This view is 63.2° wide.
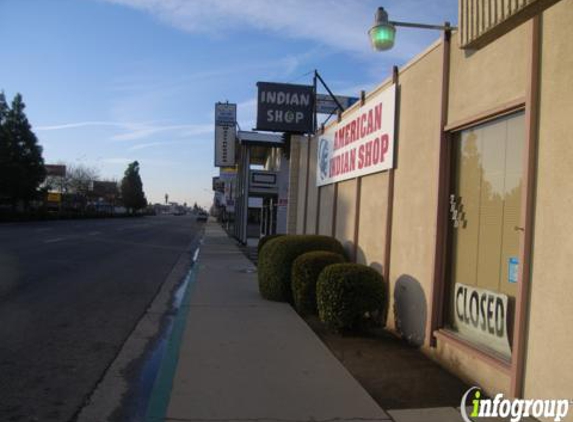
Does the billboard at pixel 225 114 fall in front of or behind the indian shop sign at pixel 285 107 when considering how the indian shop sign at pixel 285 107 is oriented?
behind

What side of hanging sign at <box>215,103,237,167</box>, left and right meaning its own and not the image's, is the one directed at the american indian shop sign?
front

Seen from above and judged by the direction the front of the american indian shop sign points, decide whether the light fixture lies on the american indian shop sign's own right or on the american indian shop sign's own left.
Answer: on the american indian shop sign's own left

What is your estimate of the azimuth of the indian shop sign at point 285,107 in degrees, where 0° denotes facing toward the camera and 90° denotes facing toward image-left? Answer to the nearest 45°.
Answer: approximately 0°

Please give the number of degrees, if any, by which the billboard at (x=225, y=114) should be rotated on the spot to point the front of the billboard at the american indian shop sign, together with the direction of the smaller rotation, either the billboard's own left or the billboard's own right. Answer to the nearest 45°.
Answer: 0° — it already faces it

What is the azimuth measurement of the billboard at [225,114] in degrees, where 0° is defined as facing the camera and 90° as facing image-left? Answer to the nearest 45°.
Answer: approximately 0°

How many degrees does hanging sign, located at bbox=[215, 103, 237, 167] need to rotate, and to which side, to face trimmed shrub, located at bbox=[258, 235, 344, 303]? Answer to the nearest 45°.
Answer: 0° — it already faces it

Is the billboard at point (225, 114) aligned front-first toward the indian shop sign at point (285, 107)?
yes

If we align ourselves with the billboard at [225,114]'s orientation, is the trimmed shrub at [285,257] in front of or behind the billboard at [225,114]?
in front

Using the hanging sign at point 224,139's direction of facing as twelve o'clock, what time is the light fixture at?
The light fixture is roughly at 12 o'clock from the hanging sign.
